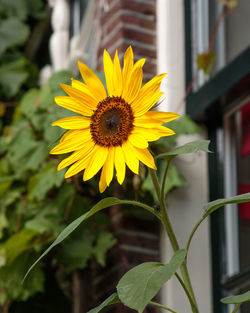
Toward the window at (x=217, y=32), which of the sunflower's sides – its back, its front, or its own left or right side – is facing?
back

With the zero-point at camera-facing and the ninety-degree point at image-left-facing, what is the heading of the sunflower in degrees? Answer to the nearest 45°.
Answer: approximately 0°

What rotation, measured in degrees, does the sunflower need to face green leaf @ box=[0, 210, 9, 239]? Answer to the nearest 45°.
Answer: approximately 180°

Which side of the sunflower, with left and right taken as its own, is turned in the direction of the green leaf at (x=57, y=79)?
back

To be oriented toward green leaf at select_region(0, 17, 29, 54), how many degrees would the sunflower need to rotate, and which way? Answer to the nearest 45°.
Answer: approximately 180°
